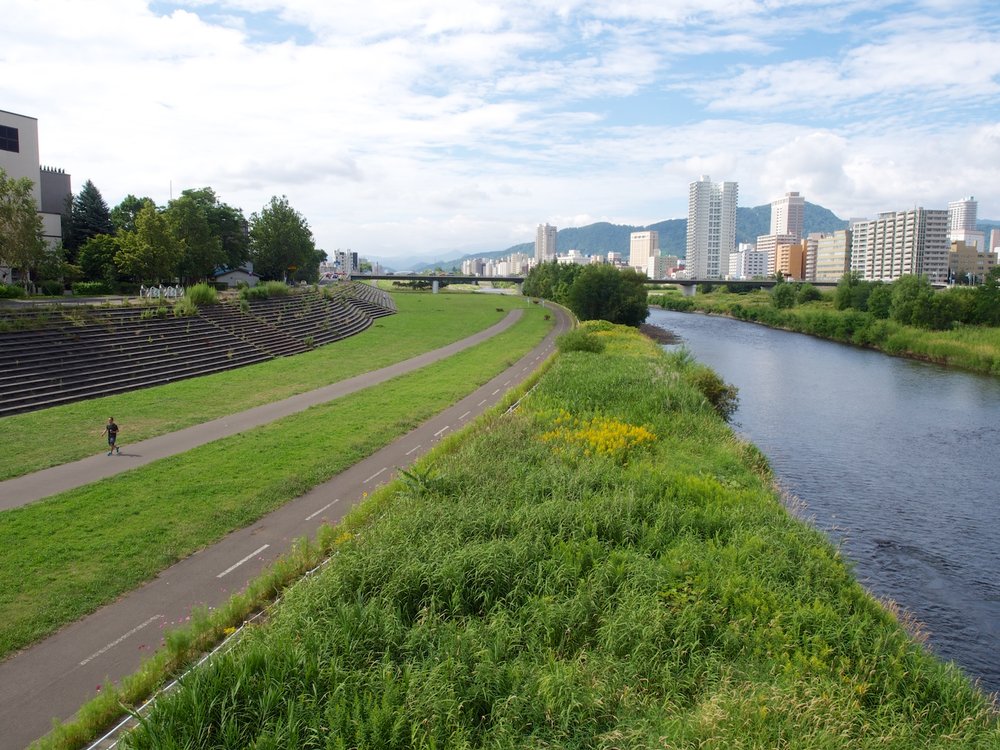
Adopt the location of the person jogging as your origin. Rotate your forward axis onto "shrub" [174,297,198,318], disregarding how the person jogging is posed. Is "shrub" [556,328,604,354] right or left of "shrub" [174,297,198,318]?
right

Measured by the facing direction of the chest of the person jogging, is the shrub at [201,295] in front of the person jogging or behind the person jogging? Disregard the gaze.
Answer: behind

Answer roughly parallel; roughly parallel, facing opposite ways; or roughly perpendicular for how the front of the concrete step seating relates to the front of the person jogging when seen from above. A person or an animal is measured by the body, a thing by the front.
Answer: roughly perpendicular

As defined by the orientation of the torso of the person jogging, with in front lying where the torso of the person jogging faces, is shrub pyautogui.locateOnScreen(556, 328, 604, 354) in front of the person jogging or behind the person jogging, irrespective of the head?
behind

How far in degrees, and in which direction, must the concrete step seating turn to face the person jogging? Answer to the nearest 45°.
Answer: approximately 45° to its right

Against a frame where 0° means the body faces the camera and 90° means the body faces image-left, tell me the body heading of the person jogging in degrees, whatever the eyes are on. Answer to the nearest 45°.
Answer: approximately 45°

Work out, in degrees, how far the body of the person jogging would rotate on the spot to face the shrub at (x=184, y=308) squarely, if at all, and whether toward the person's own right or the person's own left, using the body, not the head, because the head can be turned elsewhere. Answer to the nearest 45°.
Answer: approximately 135° to the person's own right

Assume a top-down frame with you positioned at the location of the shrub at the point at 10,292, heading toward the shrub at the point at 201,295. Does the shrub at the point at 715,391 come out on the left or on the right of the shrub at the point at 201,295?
right

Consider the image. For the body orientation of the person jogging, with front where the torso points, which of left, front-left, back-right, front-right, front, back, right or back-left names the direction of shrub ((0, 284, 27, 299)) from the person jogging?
back-right

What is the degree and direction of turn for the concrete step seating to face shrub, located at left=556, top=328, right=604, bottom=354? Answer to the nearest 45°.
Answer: approximately 45° to its left

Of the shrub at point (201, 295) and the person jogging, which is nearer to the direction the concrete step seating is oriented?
the person jogging
